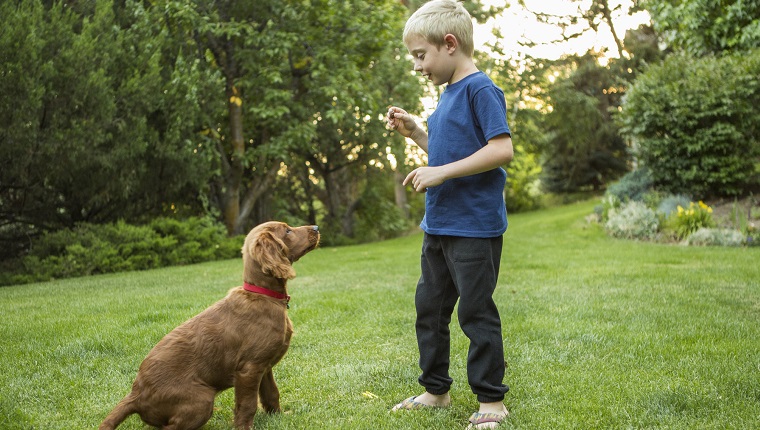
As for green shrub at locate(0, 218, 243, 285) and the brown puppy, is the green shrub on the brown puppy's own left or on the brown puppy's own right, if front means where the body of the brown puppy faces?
on the brown puppy's own left

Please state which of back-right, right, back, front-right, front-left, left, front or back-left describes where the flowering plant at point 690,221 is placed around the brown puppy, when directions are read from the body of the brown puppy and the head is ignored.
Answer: front-left

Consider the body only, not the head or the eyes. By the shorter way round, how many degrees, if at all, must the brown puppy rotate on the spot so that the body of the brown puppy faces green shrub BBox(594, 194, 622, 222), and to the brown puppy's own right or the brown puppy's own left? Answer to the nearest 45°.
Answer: approximately 45° to the brown puppy's own left

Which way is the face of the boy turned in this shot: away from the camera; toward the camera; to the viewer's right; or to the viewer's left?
to the viewer's left

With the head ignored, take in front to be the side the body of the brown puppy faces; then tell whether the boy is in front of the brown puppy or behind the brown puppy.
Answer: in front

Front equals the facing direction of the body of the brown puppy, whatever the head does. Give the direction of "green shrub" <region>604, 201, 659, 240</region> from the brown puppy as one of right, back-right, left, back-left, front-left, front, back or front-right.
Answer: front-left

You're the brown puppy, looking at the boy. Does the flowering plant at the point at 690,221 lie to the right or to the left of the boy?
left

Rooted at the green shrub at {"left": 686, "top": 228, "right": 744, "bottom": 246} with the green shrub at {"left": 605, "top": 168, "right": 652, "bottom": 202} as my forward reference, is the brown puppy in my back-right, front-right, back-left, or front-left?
back-left

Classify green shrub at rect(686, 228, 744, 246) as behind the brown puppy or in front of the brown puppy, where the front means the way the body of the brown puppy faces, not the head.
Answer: in front

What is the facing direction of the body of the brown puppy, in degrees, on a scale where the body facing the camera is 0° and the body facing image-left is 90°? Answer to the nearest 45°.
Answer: approximately 270°

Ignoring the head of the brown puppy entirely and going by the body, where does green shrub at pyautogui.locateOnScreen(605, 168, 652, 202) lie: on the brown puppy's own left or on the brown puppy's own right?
on the brown puppy's own left
